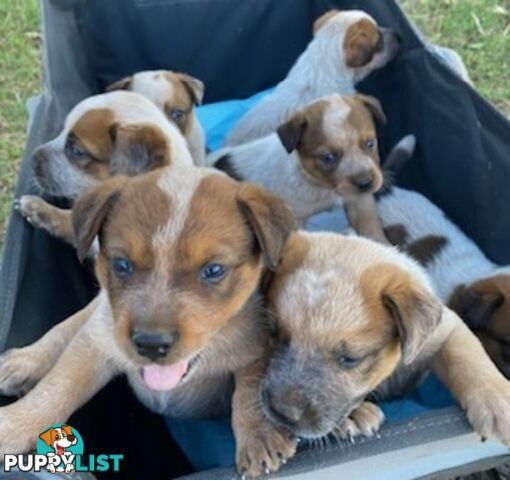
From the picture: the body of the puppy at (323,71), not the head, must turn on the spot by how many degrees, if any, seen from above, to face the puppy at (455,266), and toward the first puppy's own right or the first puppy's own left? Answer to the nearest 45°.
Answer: approximately 90° to the first puppy's own right

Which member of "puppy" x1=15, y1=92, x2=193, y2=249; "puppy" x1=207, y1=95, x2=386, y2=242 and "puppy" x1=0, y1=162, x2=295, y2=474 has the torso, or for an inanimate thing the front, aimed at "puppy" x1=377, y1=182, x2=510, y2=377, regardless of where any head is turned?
"puppy" x1=207, y1=95, x2=386, y2=242

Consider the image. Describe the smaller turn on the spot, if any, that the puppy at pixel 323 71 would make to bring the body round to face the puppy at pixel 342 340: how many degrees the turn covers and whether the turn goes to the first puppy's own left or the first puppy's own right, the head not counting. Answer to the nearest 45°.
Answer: approximately 135° to the first puppy's own right

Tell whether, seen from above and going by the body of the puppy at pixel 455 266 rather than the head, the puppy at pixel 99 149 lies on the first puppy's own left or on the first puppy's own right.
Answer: on the first puppy's own right

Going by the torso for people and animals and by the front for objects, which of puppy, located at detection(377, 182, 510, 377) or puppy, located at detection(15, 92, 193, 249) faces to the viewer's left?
puppy, located at detection(15, 92, 193, 249)

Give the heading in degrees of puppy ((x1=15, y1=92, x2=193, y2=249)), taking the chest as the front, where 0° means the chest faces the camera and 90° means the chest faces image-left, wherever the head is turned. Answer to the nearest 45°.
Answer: approximately 90°

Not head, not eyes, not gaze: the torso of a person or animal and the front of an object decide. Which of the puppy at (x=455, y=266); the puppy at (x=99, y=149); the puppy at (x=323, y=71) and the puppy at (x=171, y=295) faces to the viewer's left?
the puppy at (x=99, y=149)

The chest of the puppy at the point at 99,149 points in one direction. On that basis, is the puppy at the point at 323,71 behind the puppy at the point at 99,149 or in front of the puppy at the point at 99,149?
behind

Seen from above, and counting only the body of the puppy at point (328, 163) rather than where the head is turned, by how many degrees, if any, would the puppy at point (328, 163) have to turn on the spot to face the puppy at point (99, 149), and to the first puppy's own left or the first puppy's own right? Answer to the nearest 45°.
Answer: approximately 90° to the first puppy's own right

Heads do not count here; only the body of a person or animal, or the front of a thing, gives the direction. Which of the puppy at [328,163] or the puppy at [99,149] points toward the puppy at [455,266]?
the puppy at [328,163]

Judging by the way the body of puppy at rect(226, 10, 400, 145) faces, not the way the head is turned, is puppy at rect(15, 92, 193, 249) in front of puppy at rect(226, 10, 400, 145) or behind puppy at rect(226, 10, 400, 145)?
behind

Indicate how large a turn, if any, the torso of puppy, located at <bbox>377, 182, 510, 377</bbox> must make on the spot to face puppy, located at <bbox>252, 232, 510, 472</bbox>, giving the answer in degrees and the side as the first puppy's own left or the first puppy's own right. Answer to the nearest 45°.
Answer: approximately 45° to the first puppy's own right
